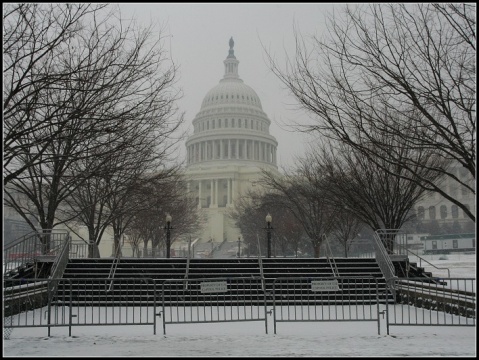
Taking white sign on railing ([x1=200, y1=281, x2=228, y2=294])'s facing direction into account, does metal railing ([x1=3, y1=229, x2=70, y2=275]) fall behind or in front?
behind

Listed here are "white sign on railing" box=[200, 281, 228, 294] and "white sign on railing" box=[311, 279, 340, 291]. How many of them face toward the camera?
2

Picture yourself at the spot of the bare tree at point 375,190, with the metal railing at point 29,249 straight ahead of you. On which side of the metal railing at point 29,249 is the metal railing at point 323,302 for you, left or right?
left

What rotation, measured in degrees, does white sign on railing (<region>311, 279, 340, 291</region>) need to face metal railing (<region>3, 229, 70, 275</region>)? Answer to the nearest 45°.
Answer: approximately 135° to its right

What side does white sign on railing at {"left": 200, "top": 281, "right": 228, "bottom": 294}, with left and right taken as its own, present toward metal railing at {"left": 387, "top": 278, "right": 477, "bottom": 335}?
left

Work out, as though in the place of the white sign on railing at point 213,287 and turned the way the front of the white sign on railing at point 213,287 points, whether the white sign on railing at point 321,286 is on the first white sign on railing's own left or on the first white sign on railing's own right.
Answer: on the first white sign on railing's own left

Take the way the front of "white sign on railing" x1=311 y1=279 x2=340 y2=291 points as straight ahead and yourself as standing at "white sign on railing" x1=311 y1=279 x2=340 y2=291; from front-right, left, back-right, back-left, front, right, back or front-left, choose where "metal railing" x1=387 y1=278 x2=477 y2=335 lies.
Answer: back-left

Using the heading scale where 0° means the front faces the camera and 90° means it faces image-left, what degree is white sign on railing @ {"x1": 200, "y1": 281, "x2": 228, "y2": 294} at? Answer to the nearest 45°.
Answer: approximately 0°

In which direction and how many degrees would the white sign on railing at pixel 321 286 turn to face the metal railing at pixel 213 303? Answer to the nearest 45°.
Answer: approximately 135° to its right
